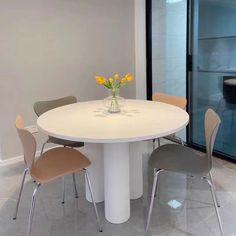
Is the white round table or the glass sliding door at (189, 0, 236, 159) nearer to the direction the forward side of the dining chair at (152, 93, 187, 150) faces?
the white round table

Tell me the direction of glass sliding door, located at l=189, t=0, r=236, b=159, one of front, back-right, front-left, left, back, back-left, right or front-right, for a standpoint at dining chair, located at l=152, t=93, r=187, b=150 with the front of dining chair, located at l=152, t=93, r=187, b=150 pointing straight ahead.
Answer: back

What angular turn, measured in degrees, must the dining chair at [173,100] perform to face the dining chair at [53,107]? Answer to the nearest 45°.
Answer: approximately 45° to its right

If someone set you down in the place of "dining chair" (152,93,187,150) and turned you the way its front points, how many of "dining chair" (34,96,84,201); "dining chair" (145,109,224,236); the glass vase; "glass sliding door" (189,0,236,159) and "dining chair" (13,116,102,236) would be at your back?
1

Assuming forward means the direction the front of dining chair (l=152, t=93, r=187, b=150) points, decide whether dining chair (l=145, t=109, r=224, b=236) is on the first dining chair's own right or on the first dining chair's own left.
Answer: on the first dining chair's own left

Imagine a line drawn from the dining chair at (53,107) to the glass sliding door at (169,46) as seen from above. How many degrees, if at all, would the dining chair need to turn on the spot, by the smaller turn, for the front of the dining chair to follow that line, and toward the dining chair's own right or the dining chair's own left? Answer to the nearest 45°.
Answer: approximately 90° to the dining chair's own left

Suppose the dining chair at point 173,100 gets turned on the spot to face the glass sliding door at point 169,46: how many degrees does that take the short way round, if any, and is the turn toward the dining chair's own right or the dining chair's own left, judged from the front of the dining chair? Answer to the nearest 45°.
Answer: approximately 135° to the dining chair's own right

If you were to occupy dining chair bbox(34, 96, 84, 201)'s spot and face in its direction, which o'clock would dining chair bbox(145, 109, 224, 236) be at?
dining chair bbox(145, 109, 224, 236) is roughly at 12 o'clock from dining chair bbox(34, 96, 84, 201).

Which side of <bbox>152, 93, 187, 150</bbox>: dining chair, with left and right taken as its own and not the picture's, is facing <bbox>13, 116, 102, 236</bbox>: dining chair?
front

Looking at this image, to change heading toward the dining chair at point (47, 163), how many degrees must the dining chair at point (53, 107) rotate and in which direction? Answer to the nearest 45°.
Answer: approximately 45° to its right

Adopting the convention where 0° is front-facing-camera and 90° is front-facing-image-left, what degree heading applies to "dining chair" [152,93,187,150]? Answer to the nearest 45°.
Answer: approximately 45°

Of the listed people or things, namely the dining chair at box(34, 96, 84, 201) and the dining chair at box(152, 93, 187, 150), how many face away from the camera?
0

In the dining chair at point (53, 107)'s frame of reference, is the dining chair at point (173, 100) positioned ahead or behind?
ahead

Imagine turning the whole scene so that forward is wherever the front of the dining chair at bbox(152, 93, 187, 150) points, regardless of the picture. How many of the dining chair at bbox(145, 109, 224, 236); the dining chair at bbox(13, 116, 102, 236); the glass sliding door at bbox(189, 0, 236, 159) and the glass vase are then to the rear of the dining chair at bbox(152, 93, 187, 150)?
1

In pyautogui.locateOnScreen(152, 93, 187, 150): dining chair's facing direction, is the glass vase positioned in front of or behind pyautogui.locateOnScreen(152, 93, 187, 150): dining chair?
in front

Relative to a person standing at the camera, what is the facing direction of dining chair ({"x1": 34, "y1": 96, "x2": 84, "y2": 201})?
facing the viewer and to the right of the viewer

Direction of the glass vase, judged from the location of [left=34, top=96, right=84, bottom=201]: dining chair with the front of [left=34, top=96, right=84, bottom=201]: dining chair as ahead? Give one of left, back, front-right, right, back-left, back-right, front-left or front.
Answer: front
